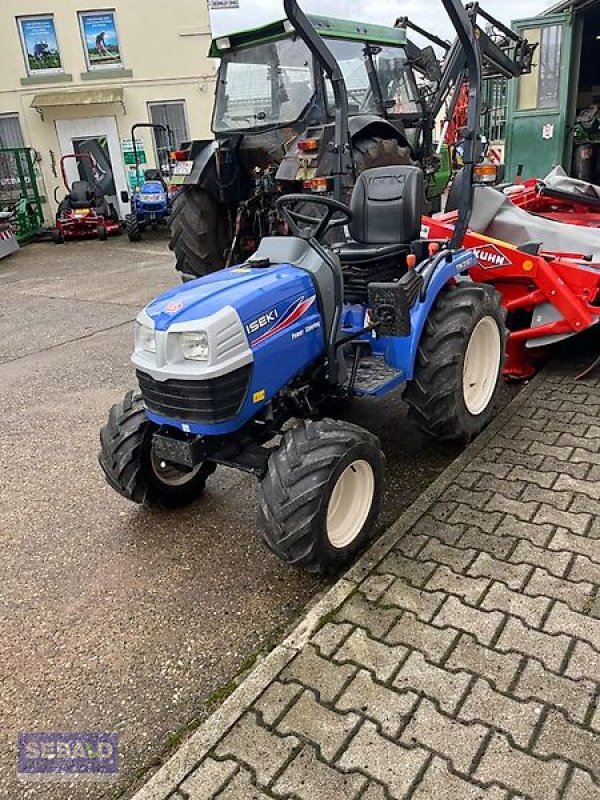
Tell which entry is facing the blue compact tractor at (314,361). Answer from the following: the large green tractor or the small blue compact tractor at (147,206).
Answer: the small blue compact tractor

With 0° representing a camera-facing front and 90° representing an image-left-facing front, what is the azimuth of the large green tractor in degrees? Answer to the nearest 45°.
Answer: approximately 225°

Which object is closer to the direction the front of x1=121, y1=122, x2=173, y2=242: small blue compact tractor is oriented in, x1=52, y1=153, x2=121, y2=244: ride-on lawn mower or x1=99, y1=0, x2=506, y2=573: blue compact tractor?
the blue compact tractor

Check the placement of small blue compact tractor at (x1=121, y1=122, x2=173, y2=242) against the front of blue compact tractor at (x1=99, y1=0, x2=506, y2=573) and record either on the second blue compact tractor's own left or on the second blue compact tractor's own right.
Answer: on the second blue compact tractor's own right

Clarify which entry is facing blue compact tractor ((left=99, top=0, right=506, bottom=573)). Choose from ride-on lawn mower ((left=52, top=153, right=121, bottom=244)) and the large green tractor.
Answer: the ride-on lawn mower

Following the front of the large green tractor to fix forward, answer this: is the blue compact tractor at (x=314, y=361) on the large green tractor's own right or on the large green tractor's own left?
on the large green tractor's own right

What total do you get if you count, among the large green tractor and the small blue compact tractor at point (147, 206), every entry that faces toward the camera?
1

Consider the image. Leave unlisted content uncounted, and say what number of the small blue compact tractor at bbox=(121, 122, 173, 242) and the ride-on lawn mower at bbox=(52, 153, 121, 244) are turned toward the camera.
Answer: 2

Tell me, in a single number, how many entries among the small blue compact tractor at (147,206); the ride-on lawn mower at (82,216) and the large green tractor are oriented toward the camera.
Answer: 2

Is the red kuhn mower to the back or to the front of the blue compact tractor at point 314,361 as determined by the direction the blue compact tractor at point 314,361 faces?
to the back

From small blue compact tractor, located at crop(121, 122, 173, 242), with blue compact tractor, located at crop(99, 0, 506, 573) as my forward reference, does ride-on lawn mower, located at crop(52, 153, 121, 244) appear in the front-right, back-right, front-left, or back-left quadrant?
back-right

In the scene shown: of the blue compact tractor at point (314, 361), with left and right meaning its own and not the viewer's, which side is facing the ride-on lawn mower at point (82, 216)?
right
